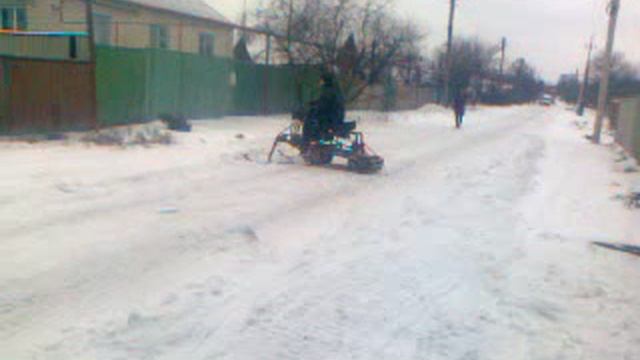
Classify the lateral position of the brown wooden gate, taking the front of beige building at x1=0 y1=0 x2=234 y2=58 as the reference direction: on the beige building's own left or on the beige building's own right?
on the beige building's own right

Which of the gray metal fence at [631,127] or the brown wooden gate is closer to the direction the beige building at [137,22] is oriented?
the gray metal fence

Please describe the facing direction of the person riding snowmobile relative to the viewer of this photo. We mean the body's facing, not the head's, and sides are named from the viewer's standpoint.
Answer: facing to the left of the viewer

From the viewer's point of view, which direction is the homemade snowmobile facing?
to the viewer's left

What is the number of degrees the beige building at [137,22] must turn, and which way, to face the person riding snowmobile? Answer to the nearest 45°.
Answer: approximately 45° to its right

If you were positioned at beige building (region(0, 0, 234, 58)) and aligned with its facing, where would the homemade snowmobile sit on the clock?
The homemade snowmobile is roughly at 1 o'clock from the beige building.

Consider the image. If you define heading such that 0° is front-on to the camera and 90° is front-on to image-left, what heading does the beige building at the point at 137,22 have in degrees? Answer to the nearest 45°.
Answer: approximately 315°

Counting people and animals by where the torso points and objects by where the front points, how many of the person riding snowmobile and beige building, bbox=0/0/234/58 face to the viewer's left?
1

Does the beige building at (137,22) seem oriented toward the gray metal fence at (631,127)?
yes

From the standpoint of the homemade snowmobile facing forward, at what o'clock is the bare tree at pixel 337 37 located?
The bare tree is roughly at 3 o'clock from the homemade snowmobile.

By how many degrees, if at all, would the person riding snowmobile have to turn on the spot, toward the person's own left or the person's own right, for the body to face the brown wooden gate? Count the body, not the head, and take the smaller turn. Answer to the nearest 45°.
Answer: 0° — they already face it
